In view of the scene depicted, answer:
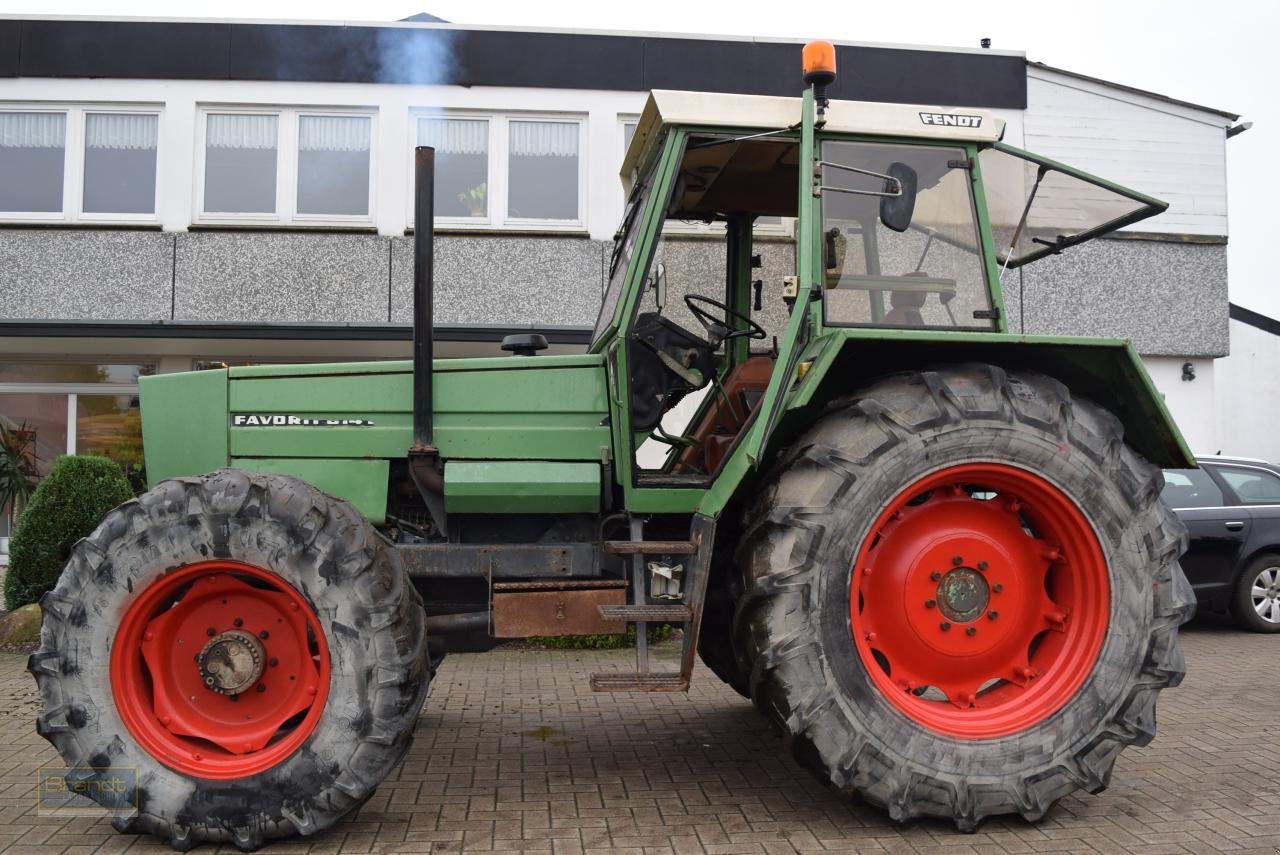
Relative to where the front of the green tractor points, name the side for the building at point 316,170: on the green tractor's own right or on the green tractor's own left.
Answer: on the green tractor's own right

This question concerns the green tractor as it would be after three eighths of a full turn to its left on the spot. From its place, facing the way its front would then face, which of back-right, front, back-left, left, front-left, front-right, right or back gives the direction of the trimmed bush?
back

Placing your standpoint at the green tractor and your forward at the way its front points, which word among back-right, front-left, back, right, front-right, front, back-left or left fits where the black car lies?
back-right

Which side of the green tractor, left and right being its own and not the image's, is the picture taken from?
left

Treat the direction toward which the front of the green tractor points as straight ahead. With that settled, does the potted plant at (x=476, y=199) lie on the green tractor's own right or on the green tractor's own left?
on the green tractor's own right

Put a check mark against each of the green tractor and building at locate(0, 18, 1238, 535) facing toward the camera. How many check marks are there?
1

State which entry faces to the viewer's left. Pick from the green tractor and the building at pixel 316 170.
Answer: the green tractor

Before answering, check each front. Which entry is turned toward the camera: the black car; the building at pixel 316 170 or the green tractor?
the building
